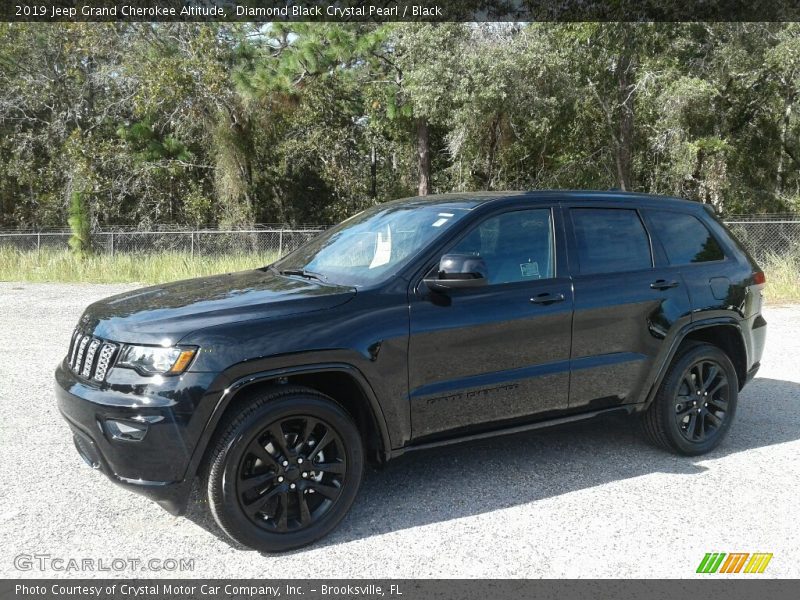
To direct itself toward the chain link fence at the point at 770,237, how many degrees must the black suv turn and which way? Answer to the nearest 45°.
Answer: approximately 180°

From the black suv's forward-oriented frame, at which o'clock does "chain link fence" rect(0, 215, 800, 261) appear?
The chain link fence is roughly at 4 o'clock from the black suv.

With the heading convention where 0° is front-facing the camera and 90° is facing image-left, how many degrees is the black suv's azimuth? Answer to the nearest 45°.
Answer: approximately 45°
